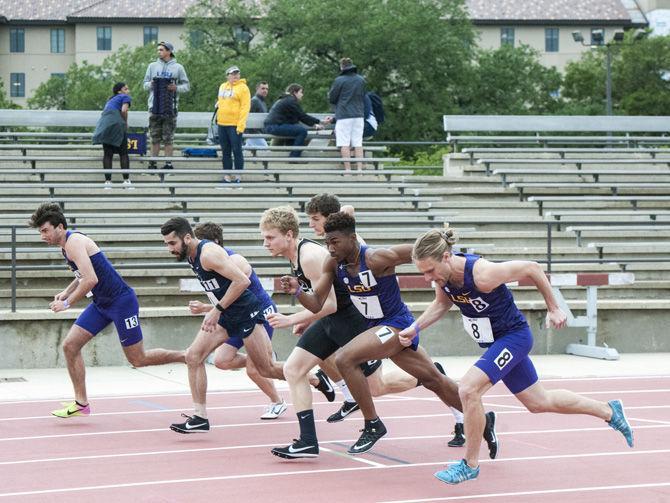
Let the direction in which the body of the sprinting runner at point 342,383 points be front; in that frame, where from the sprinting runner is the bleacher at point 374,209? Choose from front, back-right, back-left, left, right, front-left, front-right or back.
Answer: right

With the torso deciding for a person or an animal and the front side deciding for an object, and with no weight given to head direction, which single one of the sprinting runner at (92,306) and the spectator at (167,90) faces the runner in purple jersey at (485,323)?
the spectator

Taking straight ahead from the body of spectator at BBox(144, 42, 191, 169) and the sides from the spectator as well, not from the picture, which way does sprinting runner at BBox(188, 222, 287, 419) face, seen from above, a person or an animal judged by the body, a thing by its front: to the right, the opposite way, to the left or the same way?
to the right

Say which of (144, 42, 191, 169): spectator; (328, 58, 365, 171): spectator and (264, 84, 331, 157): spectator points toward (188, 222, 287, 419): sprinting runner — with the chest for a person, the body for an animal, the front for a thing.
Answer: (144, 42, 191, 169): spectator

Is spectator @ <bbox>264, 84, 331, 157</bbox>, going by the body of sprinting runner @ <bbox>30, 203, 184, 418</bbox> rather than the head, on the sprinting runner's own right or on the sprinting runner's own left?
on the sprinting runner's own right

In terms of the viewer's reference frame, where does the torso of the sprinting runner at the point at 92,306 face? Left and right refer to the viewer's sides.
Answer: facing to the left of the viewer

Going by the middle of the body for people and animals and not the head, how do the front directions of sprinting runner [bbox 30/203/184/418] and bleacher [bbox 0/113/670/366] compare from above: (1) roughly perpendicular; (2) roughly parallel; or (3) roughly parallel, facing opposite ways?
roughly perpendicular

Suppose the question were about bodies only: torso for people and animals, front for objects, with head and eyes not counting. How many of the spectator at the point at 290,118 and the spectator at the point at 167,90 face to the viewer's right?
1

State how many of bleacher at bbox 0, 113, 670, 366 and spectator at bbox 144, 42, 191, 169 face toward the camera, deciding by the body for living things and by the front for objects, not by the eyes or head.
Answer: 2

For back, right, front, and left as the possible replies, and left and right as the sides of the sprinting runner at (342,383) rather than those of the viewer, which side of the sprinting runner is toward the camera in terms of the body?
left

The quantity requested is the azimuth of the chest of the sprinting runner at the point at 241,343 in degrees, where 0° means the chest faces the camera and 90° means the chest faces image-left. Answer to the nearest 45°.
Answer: approximately 90°

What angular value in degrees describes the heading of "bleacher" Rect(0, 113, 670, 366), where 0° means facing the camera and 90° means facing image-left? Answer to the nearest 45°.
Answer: approximately 0°

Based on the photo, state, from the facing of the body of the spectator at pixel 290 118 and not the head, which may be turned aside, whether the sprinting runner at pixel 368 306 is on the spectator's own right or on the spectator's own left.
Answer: on the spectator's own right

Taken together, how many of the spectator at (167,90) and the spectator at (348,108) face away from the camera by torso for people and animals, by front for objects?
1

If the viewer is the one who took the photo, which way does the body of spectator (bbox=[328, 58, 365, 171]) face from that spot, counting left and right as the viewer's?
facing away from the viewer

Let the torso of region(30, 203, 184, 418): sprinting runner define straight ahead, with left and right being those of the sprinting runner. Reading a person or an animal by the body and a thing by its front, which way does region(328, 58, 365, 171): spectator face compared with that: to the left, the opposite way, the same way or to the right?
to the right

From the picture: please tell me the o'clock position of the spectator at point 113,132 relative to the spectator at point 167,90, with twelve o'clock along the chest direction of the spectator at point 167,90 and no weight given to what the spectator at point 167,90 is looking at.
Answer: the spectator at point 113,132 is roughly at 2 o'clock from the spectator at point 167,90.

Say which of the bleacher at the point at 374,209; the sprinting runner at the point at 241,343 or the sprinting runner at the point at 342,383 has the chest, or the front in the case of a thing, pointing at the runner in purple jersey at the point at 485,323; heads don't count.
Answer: the bleacher

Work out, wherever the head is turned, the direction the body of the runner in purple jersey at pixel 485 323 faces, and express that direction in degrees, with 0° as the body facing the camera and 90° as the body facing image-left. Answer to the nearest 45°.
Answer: approximately 45°
